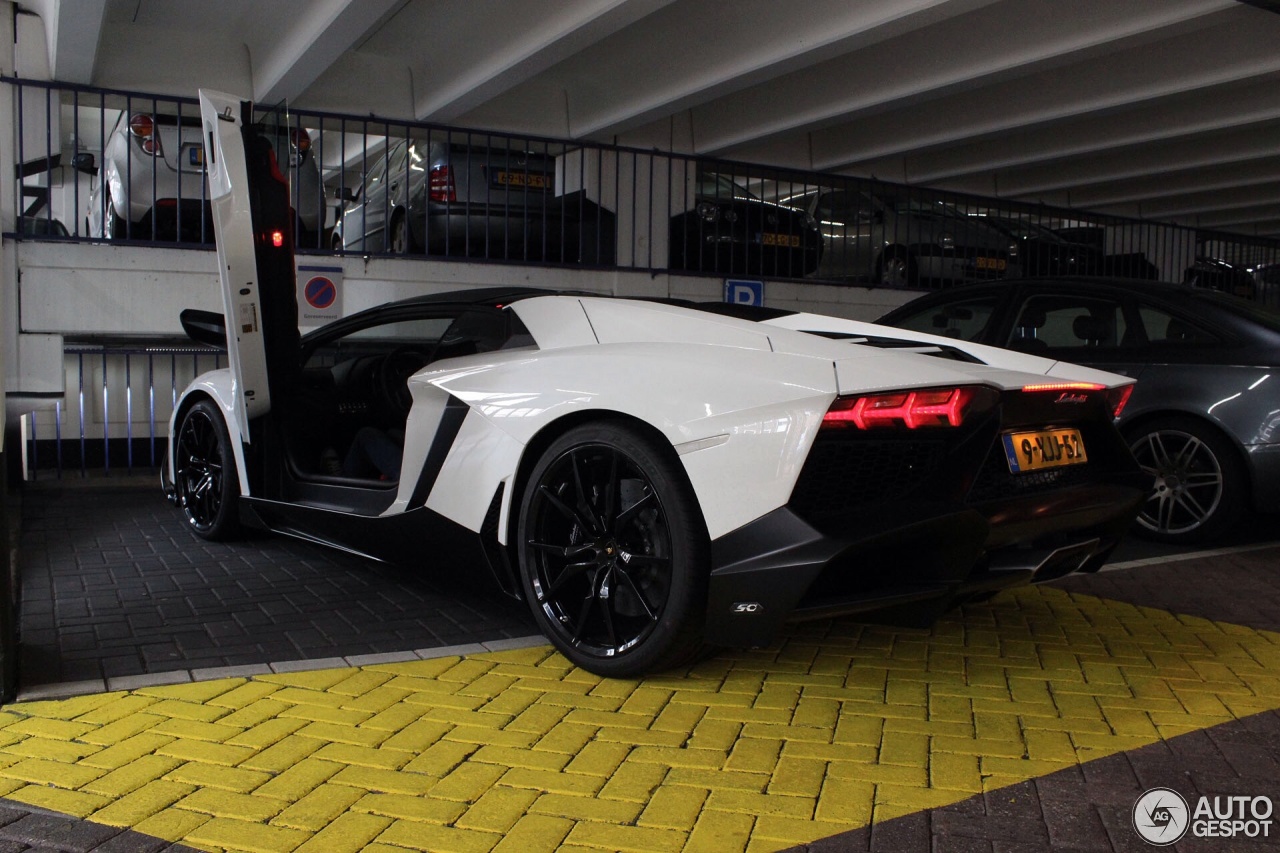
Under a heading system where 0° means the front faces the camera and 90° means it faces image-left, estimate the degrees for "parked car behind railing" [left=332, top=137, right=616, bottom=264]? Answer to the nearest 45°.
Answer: approximately 135°

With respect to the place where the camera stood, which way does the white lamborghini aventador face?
facing away from the viewer and to the left of the viewer

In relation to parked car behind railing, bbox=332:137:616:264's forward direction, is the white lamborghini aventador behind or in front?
behind

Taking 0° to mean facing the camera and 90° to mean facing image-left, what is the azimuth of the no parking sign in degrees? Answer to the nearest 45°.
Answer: approximately 0°

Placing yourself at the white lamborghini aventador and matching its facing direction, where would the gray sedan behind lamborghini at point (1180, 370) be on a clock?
The gray sedan behind lamborghini is roughly at 3 o'clock from the white lamborghini aventador.

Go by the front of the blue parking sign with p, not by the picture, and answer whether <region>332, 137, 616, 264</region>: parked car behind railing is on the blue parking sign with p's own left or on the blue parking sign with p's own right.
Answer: on the blue parking sign with p's own right

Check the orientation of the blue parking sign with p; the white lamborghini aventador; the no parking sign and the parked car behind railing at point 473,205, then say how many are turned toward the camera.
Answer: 2

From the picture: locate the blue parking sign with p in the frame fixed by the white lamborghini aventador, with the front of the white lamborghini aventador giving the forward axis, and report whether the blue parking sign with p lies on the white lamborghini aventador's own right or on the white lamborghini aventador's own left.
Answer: on the white lamborghini aventador's own right
